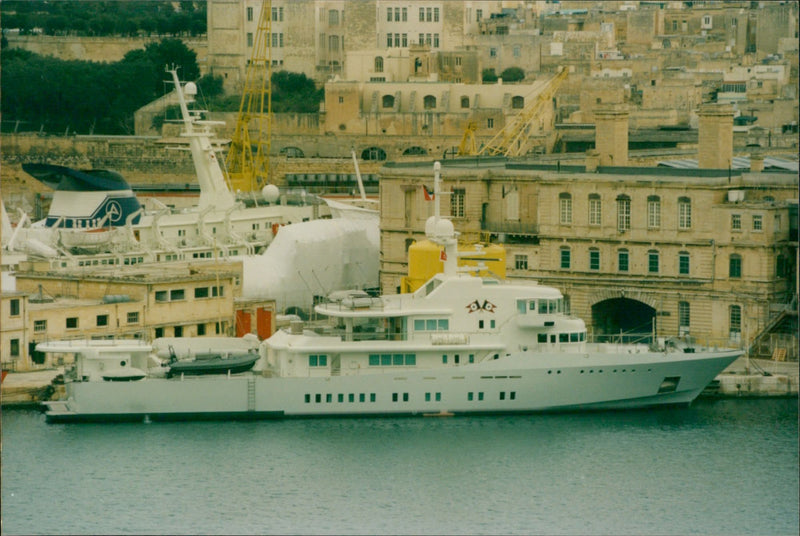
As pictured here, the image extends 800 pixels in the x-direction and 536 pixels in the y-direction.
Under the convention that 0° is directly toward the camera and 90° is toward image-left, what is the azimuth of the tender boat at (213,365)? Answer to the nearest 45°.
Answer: approximately 270°

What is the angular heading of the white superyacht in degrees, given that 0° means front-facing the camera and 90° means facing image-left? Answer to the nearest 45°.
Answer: approximately 270°
